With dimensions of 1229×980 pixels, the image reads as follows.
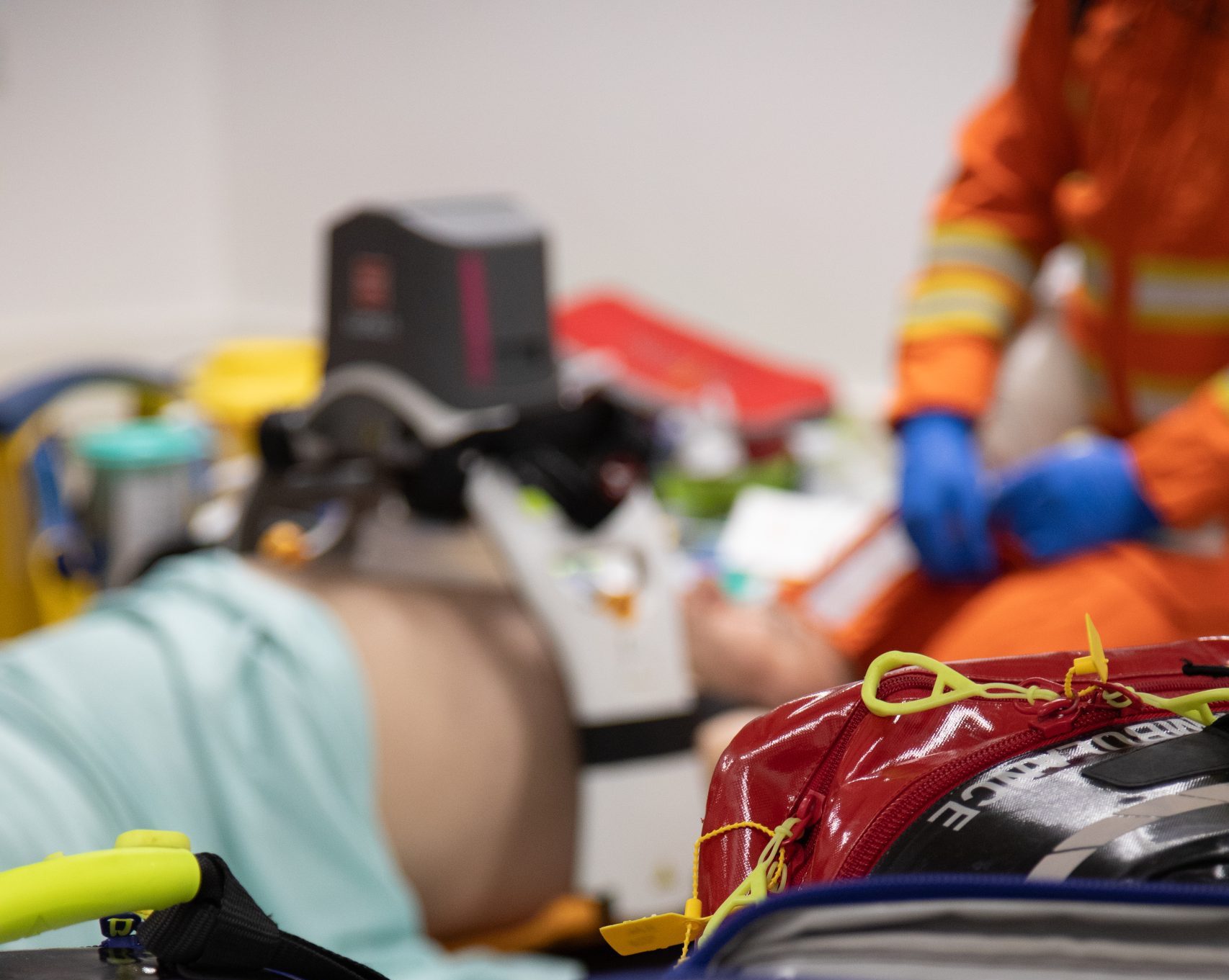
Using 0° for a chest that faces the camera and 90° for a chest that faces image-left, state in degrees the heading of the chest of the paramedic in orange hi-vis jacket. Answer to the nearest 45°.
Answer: approximately 45°

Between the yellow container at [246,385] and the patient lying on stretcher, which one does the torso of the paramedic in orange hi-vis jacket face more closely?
the patient lying on stretcher

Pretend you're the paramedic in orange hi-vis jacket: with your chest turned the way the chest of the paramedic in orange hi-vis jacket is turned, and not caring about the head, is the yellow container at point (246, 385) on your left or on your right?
on your right

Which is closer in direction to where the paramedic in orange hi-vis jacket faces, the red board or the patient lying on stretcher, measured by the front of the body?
the patient lying on stretcher

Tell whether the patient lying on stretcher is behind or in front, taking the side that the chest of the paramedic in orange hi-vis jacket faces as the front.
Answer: in front

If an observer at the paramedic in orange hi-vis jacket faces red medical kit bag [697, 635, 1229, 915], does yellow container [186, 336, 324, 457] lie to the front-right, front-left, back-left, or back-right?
back-right

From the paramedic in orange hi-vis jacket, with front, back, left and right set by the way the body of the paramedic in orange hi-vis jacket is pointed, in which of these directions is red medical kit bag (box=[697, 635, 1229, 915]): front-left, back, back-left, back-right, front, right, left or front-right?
front-left

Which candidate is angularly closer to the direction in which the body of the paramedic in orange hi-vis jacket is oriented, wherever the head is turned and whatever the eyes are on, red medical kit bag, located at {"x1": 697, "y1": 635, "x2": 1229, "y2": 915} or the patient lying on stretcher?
the patient lying on stretcher

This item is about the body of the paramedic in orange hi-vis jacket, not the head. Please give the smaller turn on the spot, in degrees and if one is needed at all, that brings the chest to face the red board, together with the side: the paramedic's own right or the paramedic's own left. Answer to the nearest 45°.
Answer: approximately 90° to the paramedic's own right
